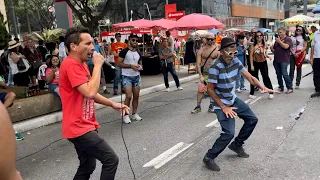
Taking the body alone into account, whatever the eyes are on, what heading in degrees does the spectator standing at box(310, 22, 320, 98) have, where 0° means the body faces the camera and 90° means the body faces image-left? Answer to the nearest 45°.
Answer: approximately 45°

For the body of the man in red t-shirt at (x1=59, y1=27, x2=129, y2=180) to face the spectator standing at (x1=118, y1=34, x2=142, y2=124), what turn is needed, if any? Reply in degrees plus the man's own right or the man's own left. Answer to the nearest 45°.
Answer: approximately 90° to the man's own left

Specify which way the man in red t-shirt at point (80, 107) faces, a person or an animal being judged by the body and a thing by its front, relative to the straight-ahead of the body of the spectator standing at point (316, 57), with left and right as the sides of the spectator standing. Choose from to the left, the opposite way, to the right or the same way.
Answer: the opposite way

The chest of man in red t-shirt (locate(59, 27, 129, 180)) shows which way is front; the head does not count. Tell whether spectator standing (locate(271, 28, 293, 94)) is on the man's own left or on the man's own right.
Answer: on the man's own left

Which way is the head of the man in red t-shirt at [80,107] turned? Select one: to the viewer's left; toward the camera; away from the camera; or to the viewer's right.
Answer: to the viewer's right

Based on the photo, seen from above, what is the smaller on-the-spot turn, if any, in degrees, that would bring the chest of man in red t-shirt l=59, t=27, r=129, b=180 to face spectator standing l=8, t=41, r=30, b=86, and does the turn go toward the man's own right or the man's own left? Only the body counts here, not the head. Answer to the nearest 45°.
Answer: approximately 90° to the man's own left

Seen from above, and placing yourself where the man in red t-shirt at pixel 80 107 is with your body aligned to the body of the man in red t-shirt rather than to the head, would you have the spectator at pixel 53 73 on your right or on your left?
on your left

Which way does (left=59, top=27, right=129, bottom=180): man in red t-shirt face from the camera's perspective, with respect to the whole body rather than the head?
to the viewer's right

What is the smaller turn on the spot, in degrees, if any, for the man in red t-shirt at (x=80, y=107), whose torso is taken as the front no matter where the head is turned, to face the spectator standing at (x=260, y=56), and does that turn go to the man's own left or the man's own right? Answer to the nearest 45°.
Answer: approximately 45° to the man's own left

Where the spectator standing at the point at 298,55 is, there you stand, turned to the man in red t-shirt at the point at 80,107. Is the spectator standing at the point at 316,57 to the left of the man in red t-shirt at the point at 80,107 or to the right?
left

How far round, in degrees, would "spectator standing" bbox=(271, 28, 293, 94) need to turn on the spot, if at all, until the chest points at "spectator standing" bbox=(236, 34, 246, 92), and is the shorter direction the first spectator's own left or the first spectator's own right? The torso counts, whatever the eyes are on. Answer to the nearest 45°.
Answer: approximately 45° to the first spectator's own right

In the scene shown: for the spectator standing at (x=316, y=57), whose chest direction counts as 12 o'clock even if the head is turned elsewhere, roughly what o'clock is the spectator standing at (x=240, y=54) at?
the spectator standing at (x=240, y=54) is roughly at 2 o'clock from the spectator standing at (x=316, y=57).

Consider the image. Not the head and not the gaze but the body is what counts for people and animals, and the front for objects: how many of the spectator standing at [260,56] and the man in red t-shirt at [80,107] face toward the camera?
1

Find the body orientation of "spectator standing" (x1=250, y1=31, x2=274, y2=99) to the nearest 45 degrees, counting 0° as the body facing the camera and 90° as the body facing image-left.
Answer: approximately 0°

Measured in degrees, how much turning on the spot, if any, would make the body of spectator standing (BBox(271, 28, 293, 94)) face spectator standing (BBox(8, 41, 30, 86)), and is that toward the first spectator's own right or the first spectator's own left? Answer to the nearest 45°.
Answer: approximately 45° to the first spectator's own right
